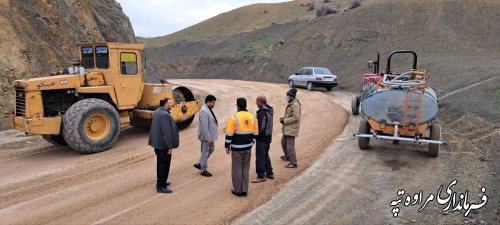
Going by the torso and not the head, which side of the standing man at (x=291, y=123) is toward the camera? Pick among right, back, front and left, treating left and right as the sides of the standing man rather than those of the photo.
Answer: left

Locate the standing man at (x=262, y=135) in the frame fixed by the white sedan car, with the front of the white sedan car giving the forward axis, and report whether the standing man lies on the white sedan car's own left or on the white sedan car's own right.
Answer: on the white sedan car's own left

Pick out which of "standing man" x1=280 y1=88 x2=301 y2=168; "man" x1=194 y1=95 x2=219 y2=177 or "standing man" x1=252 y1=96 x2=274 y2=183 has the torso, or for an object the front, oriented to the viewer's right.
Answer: "man" x1=194 y1=95 x2=219 y2=177

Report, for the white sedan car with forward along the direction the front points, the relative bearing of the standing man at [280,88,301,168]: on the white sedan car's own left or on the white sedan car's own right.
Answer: on the white sedan car's own left

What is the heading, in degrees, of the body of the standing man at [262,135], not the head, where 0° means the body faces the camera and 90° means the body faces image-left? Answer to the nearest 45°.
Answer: approximately 90°

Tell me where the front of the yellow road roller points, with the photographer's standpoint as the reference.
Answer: facing away from the viewer and to the right of the viewer

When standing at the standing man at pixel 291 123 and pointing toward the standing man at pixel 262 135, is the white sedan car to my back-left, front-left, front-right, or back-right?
back-right

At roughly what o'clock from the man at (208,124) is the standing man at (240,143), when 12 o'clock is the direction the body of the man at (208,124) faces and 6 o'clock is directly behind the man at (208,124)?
the standing man at (240,143) is roughly at 2 o'clock from the man at (208,124).

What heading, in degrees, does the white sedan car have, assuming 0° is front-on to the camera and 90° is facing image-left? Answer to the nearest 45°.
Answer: approximately 135°
